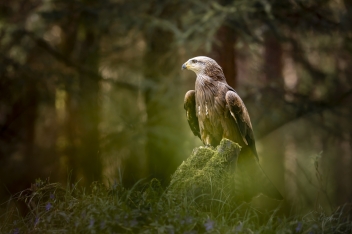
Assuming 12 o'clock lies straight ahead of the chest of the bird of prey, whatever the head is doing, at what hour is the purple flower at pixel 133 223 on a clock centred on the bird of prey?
The purple flower is roughly at 11 o'clock from the bird of prey.

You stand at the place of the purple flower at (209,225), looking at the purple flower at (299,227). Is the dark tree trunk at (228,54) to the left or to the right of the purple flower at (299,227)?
left

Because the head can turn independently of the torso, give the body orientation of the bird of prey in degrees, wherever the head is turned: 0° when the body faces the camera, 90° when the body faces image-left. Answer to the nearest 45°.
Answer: approximately 45°

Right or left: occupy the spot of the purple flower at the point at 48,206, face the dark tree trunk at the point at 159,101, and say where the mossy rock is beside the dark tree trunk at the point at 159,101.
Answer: right

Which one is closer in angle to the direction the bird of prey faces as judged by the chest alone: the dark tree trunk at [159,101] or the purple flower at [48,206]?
the purple flower

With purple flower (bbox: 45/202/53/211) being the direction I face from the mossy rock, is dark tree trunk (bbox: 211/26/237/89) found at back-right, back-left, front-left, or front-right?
back-right

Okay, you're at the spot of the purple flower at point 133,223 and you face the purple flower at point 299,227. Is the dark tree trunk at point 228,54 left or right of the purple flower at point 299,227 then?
left

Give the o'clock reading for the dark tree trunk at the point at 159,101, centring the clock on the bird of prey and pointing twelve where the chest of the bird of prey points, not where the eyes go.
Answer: The dark tree trunk is roughly at 4 o'clock from the bird of prey.

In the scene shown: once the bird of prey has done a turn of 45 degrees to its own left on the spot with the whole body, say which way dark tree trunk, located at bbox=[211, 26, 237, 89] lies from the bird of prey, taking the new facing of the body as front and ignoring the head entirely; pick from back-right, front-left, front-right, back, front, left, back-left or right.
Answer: back
